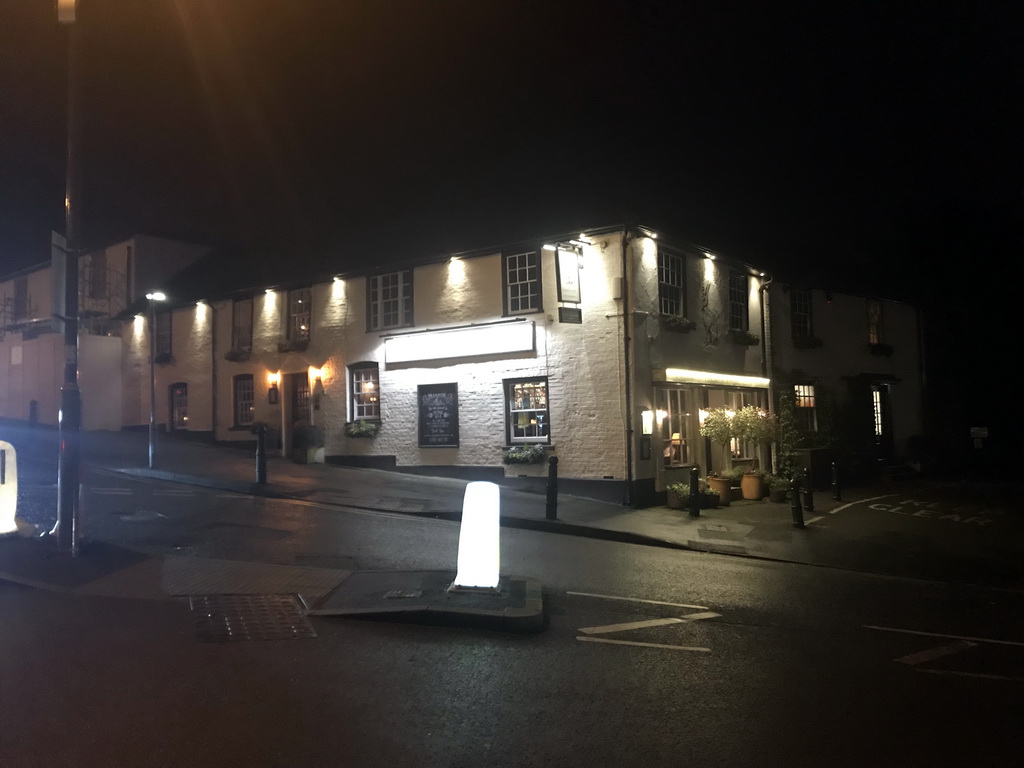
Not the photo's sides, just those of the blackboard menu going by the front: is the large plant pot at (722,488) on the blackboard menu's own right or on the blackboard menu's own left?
on the blackboard menu's own left

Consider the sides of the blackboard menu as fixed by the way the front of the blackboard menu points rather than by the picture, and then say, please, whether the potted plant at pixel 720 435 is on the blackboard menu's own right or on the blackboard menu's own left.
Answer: on the blackboard menu's own left

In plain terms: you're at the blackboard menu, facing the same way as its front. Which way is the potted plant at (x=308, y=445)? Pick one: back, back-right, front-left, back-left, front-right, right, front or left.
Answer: back-right

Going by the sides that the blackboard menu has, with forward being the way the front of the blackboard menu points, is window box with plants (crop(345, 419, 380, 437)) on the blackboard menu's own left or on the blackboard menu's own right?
on the blackboard menu's own right

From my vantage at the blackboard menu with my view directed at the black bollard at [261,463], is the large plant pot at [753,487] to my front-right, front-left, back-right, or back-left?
back-left

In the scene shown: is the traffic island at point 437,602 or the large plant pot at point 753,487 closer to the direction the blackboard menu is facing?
the traffic island

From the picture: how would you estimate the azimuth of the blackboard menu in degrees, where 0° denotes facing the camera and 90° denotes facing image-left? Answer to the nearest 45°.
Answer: approximately 0°

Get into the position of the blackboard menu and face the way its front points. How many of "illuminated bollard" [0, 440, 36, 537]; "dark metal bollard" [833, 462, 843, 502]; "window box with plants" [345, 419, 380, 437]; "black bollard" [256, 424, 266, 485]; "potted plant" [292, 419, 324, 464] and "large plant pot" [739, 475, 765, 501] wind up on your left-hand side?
2

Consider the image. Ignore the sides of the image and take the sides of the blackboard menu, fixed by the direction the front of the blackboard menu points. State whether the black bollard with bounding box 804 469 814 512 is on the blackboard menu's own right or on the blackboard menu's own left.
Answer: on the blackboard menu's own left

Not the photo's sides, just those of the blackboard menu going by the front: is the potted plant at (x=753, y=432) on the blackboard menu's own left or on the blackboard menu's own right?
on the blackboard menu's own left

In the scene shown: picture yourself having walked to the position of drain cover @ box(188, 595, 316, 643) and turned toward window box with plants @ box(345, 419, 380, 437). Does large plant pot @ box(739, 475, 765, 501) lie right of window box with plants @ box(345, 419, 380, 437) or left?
right

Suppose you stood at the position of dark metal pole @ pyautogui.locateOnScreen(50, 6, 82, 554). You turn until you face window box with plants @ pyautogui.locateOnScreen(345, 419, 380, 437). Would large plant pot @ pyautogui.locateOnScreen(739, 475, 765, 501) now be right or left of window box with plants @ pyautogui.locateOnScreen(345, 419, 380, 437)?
right

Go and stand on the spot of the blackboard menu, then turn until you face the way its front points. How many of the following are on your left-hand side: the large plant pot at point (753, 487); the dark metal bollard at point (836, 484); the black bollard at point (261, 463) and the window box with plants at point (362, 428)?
2

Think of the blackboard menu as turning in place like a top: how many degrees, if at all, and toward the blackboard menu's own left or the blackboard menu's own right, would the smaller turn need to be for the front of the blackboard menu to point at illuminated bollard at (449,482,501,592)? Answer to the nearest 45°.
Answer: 0° — it already faces it
